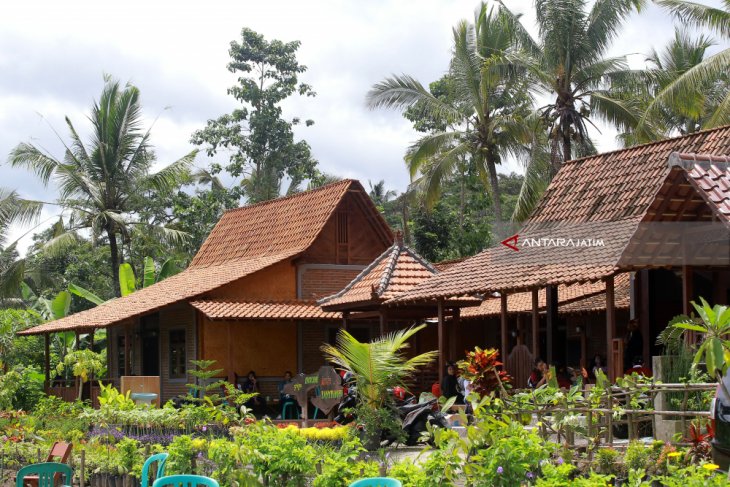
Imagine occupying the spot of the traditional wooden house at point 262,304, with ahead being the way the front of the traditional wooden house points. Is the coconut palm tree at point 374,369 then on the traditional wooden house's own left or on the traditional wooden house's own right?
on the traditional wooden house's own left

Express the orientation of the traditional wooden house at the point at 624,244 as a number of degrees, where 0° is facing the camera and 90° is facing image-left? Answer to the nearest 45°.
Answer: approximately 45°

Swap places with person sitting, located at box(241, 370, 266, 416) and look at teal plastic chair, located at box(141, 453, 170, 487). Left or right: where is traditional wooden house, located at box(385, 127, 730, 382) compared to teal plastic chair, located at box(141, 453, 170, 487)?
left

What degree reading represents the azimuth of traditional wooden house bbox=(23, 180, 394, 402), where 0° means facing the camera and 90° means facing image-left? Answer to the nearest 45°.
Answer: approximately 45°

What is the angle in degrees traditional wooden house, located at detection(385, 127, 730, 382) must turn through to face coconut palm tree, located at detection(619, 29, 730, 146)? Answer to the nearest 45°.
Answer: approximately 135° to its right

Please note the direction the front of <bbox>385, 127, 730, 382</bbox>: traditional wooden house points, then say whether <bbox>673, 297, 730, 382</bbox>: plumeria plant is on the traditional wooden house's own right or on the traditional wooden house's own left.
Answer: on the traditional wooden house's own left
